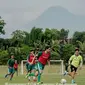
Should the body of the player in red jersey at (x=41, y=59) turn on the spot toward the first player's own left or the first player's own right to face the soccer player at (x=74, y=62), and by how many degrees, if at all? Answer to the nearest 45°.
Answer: approximately 90° to the first player's own left

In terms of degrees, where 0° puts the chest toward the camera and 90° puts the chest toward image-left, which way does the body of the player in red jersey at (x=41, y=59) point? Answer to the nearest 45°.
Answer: approximately 315°
